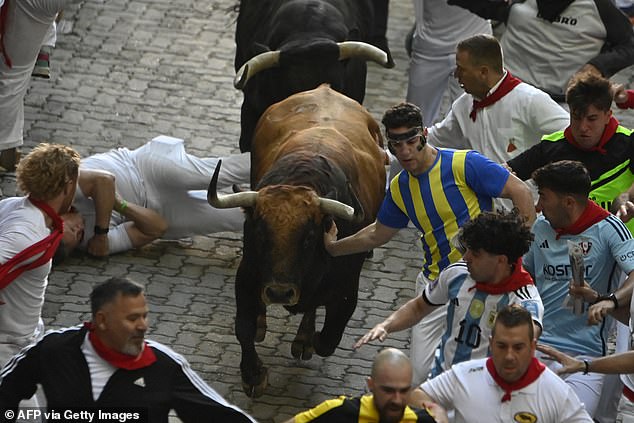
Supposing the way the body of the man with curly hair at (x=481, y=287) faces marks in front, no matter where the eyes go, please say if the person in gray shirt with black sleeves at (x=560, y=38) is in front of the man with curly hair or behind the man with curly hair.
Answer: behind

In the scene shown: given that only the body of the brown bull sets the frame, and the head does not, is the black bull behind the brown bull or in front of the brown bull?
behind

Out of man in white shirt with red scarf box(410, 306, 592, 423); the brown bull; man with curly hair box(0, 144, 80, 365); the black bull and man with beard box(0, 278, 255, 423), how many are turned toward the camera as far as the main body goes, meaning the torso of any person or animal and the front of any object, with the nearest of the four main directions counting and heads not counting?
4

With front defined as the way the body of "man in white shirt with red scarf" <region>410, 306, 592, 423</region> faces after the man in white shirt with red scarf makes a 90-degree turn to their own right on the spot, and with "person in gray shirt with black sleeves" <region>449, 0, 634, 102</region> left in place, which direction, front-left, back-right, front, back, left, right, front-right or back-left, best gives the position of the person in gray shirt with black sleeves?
right

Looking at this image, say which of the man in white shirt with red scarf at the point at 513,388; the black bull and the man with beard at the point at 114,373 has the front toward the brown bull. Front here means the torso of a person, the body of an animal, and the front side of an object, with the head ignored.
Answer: the black bull

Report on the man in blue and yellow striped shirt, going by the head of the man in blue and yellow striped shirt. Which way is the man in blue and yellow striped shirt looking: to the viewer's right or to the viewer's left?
to the viewer's left

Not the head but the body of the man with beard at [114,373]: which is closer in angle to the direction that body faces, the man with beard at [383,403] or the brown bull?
the man with beard

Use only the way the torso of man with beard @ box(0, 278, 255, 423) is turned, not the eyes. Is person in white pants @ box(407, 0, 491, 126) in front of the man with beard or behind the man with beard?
behind
